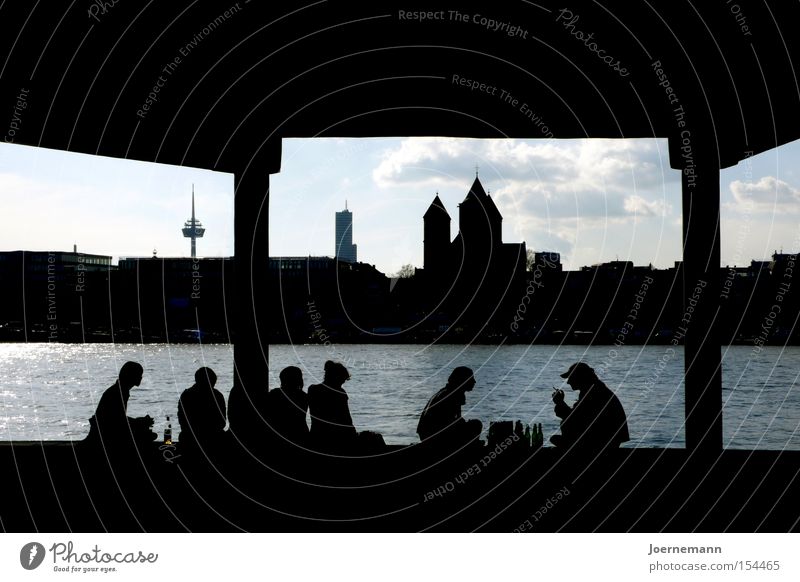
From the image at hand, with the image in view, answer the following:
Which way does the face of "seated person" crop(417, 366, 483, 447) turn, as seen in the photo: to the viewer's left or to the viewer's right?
to the viewer's right

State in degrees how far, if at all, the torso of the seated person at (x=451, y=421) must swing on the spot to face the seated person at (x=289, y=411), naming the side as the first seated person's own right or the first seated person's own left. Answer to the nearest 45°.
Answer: approximately 180°

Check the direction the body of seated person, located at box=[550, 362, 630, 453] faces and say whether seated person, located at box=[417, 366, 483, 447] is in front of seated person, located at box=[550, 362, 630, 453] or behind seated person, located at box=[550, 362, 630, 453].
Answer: in front

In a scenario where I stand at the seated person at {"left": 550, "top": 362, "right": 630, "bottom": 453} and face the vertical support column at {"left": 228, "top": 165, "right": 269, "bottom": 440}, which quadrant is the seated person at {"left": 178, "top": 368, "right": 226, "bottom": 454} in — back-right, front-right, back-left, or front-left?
front-left

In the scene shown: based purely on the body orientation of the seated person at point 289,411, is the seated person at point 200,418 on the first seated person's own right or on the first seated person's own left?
on the first seated person's own left

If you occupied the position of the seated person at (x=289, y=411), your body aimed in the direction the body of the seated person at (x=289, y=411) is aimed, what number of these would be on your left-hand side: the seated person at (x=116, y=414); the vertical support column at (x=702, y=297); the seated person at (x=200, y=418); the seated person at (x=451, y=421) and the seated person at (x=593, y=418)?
2

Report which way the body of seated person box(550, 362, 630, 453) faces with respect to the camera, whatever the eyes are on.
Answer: to the viewer's left

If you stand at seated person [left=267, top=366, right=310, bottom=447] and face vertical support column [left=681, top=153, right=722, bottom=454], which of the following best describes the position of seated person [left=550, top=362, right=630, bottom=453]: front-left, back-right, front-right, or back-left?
front-right

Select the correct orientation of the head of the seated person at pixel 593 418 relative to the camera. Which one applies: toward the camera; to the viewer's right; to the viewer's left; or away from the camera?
to the viewer's left

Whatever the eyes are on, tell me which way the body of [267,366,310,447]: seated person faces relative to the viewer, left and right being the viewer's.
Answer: facing away from the viewer

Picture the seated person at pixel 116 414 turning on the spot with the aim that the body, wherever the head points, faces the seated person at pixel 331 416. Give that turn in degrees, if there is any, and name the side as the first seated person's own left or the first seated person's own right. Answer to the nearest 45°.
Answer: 0° — they already face them

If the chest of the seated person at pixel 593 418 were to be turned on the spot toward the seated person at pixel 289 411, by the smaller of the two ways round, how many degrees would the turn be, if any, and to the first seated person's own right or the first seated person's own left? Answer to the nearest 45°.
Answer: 0° — they already face them

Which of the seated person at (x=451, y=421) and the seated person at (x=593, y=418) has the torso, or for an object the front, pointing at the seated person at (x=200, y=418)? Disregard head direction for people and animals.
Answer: the seated person at (x=593, y=418)

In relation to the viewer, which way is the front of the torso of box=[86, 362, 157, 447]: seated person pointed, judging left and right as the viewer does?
facing to the right of the viewer

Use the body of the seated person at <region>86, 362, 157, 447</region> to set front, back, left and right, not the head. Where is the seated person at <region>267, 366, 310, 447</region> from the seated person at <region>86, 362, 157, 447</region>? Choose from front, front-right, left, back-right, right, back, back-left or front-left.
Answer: front

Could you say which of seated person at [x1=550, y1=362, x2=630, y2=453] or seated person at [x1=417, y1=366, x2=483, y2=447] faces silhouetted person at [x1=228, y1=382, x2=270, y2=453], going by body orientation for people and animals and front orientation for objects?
seated person at [x1=550, y1=362, x2=630, y2=453]

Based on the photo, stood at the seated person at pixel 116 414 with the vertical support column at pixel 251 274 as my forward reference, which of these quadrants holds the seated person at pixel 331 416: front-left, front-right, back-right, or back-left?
front-right

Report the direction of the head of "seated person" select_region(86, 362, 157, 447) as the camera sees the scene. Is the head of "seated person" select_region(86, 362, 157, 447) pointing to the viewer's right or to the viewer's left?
to the viewer's right

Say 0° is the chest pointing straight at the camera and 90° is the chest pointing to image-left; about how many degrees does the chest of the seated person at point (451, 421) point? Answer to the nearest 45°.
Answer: approximately 270°
